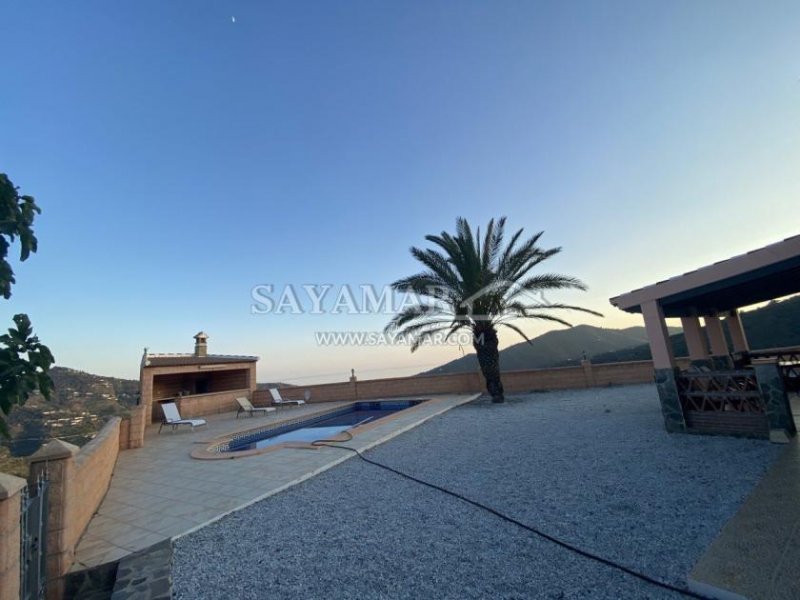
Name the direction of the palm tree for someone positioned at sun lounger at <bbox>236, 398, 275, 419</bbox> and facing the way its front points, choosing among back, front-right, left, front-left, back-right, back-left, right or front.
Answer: front-right

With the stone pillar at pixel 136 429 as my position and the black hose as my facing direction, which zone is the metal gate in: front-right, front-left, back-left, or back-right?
front-right

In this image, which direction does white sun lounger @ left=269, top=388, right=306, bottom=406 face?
to the viewer's right

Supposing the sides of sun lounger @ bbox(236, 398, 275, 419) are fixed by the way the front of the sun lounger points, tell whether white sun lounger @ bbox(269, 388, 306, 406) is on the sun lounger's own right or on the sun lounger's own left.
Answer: on the sun lounger's own left

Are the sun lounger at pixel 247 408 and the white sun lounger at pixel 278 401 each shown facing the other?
no

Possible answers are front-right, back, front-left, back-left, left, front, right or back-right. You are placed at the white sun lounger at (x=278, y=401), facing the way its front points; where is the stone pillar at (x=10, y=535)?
right

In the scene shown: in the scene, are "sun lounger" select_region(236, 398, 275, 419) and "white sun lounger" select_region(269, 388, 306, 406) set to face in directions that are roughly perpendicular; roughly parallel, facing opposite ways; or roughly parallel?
roughly parallel

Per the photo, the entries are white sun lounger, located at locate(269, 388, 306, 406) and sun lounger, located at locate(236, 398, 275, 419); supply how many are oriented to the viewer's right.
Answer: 2

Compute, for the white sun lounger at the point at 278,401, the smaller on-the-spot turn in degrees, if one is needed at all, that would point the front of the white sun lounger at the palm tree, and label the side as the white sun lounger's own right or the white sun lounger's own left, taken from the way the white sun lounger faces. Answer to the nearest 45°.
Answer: approximately 45° to the white sun lounger's own right

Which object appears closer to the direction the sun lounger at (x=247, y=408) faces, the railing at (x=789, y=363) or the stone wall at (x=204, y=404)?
the railing

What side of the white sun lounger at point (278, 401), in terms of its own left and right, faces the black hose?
right

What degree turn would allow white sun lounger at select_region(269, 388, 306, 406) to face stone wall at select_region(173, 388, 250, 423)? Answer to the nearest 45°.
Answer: approximately 180°

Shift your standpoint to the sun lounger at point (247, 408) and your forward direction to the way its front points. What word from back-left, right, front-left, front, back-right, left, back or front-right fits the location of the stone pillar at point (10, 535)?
right

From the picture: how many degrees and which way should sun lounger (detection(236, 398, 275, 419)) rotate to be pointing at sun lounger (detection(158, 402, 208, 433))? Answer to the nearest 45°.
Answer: approximately 135° to its right

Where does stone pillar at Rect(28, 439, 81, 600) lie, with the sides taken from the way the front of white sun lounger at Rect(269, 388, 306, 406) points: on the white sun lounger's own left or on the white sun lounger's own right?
on the white sun lounger's own right

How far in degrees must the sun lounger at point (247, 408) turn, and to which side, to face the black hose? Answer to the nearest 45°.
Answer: approximately 90° to its right

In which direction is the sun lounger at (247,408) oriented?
to the viewer's right

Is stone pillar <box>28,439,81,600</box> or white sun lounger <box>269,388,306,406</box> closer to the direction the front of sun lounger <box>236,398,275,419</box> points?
the white sun lounger

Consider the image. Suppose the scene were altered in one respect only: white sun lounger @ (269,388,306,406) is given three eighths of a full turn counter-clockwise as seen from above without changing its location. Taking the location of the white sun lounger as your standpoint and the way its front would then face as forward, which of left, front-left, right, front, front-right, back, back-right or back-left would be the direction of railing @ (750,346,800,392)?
back
